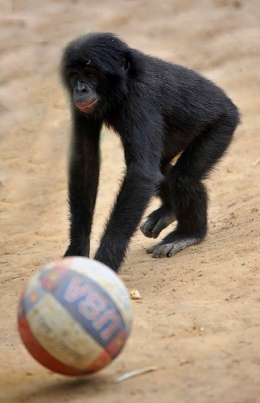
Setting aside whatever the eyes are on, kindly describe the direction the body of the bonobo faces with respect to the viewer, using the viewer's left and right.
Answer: facing the viewer and to the left of the viewer

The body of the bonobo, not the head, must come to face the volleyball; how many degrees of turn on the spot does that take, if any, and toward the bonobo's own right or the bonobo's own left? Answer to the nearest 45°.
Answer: approximately 45° to the bonobo's own left

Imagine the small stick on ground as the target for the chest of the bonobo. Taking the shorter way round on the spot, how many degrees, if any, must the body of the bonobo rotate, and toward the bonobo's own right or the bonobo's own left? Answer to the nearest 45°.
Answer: approximately 45° to the bonobo's own left
